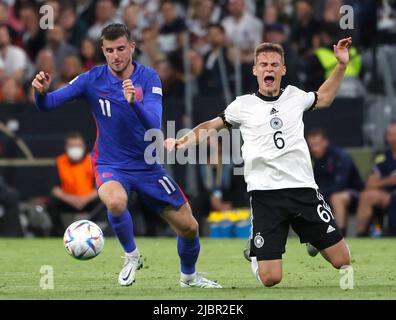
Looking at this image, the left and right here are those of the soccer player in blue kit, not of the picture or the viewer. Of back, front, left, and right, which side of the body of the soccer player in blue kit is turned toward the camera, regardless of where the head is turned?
front

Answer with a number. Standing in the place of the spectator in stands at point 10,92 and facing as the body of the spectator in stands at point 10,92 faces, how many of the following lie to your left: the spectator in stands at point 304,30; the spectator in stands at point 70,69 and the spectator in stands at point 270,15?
3

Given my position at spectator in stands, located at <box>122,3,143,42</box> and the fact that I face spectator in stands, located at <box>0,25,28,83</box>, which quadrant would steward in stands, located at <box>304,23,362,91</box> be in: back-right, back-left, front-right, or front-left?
back-left

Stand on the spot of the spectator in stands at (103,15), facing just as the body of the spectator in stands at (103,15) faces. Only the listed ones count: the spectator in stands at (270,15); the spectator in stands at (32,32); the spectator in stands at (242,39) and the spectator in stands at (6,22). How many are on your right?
2

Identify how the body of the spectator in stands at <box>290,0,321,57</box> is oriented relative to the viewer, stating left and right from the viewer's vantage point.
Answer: facing the viewer

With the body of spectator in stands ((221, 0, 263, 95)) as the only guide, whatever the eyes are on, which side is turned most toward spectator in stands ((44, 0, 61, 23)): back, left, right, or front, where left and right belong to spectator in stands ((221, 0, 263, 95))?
right

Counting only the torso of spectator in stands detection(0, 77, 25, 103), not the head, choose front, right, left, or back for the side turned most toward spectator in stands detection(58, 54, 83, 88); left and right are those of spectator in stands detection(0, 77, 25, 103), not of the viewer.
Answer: left

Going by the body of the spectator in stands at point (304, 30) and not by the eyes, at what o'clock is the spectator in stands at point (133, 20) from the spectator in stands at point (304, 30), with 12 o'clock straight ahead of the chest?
the spectator in stands at point (133, 20) is roughly at 3 o'clock from the spectator in stands at point (304, 30).
